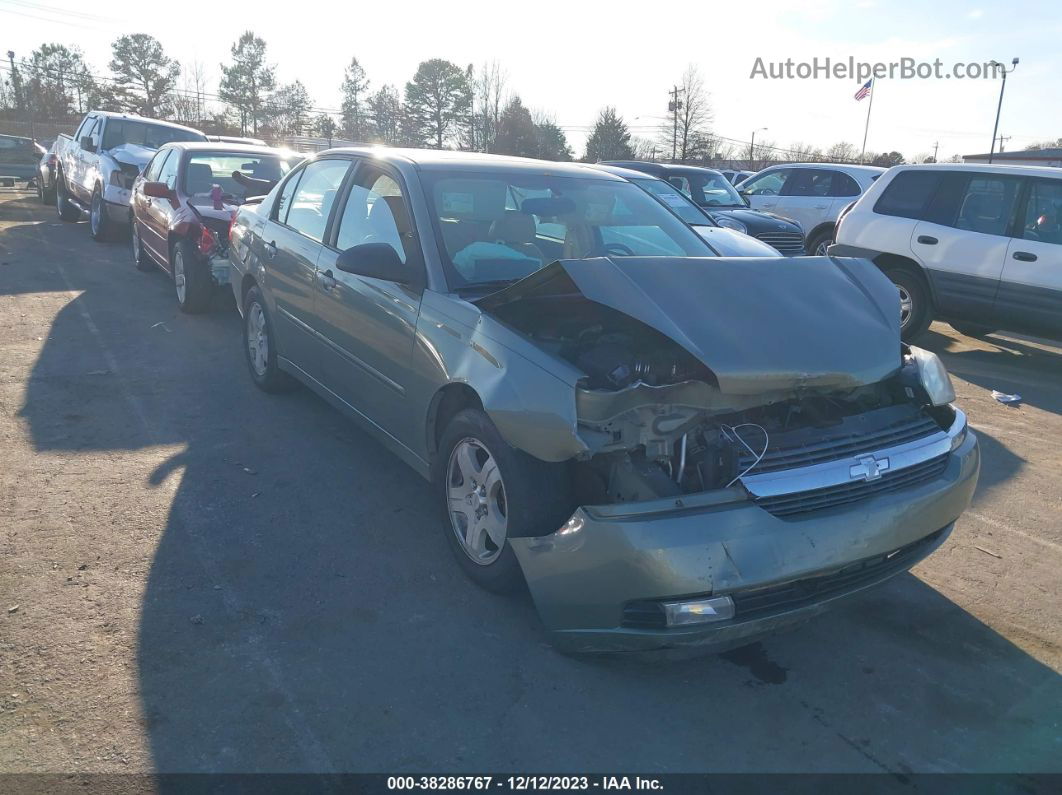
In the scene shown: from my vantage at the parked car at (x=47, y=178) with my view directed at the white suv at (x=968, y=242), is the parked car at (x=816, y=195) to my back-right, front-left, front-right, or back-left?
front-left

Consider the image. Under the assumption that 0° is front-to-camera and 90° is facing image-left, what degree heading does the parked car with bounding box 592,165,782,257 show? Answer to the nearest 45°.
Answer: approximately 315°

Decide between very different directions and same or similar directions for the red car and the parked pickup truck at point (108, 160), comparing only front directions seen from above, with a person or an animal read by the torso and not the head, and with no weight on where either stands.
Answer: same or similar directions

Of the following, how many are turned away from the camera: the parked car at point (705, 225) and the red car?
0

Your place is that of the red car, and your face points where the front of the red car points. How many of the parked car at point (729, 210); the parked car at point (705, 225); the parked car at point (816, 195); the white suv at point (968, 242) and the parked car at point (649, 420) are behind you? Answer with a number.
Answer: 0

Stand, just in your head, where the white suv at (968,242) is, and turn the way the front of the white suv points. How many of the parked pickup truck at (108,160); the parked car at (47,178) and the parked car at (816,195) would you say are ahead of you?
0

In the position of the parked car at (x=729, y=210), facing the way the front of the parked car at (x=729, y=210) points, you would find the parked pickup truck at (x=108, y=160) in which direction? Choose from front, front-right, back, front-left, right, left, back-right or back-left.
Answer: back-right

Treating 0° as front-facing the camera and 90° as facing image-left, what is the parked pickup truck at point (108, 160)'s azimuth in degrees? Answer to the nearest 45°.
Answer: approximately 315°

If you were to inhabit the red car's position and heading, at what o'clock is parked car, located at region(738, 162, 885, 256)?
The parked car is roughly at 10 o'clock from the red car.

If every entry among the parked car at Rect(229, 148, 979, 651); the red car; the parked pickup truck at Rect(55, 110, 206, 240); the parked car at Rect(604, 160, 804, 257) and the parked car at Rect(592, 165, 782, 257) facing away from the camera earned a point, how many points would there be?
0

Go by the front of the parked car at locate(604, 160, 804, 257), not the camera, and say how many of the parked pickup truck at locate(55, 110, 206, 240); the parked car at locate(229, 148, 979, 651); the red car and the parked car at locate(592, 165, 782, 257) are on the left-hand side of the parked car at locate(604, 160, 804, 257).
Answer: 0

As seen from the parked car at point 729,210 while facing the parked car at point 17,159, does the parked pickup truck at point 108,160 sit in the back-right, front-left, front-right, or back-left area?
front-left

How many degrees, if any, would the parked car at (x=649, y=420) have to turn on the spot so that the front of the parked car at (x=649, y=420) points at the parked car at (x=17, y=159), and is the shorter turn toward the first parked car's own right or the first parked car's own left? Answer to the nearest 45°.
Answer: approximately 180°

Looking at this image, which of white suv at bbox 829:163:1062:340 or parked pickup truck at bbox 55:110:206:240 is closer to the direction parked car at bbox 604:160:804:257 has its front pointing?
the white suv

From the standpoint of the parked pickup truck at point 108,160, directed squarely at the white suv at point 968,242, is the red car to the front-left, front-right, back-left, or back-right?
front-right

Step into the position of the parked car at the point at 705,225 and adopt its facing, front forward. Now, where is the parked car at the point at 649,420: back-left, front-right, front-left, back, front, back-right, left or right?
front-right

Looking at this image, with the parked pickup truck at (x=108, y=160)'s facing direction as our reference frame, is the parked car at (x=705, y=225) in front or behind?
in front
